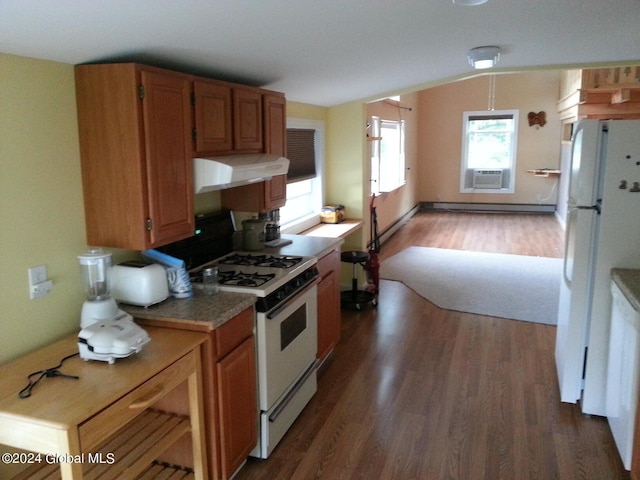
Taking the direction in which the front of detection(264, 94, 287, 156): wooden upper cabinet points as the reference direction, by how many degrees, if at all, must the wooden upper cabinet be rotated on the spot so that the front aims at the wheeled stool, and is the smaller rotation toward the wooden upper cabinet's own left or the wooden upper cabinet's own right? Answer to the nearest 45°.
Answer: approximately 90° to the wooden upper cabinet's own left

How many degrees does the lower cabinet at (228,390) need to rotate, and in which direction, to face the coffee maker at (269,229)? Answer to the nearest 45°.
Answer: approximately 135° to its left

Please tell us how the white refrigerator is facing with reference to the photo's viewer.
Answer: facing to the left of the viewer

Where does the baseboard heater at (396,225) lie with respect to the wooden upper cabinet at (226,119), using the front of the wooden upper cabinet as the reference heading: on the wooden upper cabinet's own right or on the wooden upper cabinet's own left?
on the wooden upper cabinet's own left

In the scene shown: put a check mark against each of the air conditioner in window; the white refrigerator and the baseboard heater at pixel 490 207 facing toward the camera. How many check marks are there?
2

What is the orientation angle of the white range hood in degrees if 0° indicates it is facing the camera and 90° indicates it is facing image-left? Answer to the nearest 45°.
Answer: approximately 315°

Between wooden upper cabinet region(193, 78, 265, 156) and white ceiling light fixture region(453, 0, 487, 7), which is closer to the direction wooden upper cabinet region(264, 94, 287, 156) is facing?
the white ceiling light fixture

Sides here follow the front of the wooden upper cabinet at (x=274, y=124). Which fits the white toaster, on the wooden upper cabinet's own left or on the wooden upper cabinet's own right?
on the wooden upper cabinet's own right
